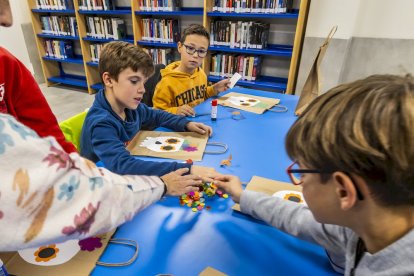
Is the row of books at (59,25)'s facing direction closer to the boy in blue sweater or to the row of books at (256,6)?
the boy in blue sweater

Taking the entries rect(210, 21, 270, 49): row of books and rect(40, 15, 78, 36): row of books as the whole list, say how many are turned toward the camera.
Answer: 2

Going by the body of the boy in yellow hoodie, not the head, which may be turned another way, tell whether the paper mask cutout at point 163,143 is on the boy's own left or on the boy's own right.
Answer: on the boy's own right

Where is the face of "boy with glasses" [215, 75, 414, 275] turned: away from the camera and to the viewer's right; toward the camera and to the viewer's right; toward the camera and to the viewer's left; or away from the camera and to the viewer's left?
away from the camera and to the viewer's left

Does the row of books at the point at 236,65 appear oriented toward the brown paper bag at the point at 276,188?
yes

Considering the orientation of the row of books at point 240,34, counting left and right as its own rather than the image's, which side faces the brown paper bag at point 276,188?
front

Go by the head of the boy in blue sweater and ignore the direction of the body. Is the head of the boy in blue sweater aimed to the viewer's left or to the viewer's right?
to the viewer's right

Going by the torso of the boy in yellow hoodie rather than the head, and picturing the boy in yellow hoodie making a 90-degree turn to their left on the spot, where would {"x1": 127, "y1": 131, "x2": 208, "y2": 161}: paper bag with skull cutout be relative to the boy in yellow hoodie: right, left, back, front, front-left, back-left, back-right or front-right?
back-right

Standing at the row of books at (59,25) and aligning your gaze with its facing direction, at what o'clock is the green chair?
The green chair is roughly at 12 o'clock from the row of books.

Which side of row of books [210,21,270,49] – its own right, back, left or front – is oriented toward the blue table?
front
